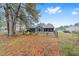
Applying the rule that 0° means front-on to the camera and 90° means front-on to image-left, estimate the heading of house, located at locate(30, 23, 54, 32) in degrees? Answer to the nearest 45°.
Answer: approximately 0°

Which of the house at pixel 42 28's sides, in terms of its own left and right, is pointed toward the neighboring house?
left
